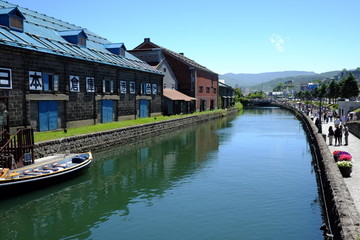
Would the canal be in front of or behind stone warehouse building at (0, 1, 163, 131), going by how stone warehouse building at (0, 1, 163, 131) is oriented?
in front

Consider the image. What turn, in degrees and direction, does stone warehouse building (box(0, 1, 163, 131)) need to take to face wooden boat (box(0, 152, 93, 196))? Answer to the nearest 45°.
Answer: approximately 45° to its right

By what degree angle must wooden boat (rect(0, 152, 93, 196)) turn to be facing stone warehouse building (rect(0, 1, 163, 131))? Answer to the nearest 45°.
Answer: approximately 45° to its left

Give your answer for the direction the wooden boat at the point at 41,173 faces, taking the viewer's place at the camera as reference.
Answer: facing away from the viewer and to the right of the viewer

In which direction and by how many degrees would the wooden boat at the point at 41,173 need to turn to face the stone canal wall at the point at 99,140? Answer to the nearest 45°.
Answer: approximately 45° to its left

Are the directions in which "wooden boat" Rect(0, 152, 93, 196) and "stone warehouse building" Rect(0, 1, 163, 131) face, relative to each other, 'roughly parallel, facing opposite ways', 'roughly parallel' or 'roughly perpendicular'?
roughly perpendicular

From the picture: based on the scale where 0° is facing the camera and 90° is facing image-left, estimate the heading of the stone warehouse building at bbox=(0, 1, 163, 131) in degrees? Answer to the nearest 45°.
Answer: approximately 315°
